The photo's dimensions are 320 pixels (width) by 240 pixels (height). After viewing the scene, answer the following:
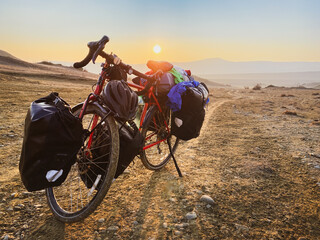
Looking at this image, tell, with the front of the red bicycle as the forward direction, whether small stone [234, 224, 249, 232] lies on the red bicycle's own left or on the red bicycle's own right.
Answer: on the red bicycle's own left

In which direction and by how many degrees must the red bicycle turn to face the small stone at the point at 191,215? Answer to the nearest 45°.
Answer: approximately 135° to its left

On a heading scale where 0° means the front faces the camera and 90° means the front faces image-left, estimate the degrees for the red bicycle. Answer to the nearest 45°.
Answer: approximately 45°

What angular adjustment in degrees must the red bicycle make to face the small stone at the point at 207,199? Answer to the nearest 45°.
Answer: approximately 135° to its left

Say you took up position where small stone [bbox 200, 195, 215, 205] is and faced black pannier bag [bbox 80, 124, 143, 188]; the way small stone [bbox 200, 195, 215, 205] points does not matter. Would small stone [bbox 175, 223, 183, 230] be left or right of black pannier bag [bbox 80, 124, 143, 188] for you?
left
